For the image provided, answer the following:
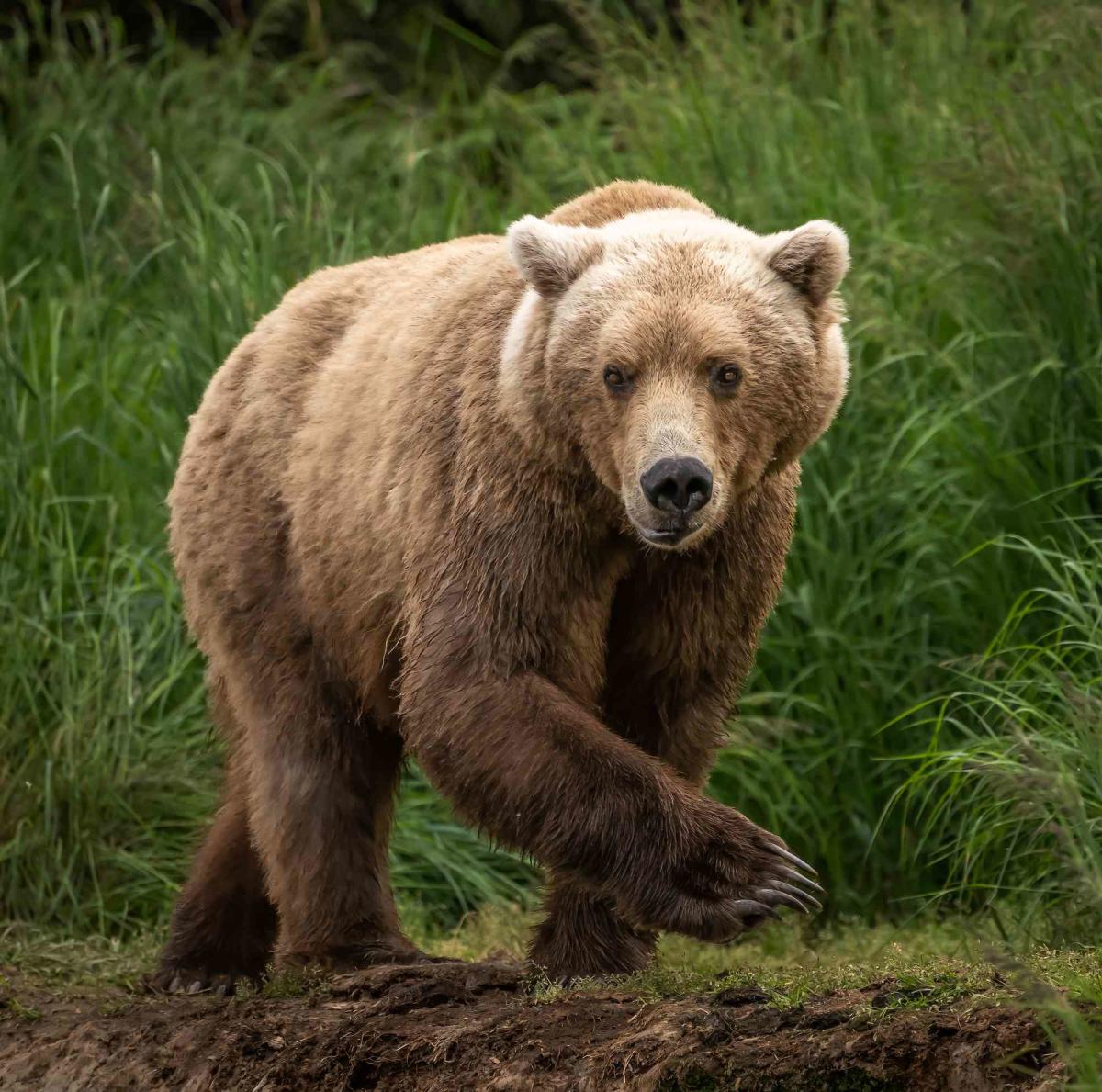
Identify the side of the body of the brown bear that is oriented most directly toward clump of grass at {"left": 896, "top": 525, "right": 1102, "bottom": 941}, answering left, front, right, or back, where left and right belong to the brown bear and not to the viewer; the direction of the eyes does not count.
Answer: left

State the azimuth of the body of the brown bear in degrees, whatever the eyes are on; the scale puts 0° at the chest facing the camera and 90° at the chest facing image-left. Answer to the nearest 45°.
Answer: approximately 315°
